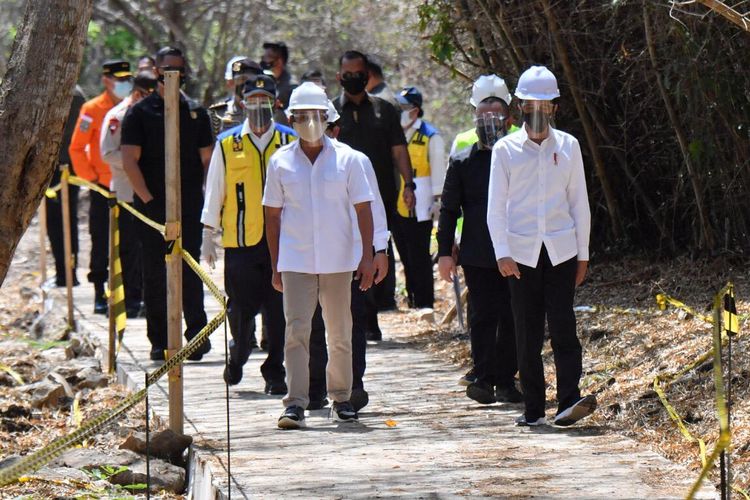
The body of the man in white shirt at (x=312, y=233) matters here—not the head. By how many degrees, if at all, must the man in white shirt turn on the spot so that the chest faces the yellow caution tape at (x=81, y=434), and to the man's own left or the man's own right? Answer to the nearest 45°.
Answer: approximately 45° to the man's own right

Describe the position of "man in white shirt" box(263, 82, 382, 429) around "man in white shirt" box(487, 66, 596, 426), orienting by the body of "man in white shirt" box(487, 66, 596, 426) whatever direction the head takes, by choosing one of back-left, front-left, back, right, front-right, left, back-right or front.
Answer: right

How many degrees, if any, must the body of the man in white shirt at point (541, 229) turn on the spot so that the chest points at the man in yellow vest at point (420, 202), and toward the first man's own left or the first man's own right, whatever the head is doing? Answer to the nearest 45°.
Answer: approximately 180°

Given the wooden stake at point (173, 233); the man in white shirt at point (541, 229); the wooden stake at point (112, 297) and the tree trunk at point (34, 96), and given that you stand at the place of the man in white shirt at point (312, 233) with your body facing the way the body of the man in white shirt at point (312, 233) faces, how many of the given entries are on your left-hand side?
1

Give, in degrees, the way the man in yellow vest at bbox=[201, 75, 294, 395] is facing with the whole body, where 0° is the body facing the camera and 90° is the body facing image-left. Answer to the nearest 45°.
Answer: approximately 0°

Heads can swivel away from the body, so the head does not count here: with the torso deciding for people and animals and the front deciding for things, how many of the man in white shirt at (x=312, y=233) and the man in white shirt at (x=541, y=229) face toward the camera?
2

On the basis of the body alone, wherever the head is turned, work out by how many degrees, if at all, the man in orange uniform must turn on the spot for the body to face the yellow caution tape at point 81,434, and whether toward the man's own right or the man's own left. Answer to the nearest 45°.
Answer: approximately 45° to the man's own right
